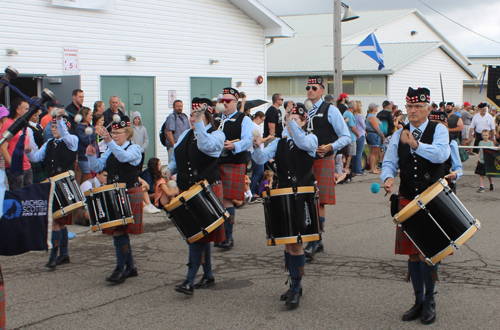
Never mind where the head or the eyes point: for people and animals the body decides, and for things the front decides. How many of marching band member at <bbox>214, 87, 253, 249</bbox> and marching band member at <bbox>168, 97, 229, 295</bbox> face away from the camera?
0

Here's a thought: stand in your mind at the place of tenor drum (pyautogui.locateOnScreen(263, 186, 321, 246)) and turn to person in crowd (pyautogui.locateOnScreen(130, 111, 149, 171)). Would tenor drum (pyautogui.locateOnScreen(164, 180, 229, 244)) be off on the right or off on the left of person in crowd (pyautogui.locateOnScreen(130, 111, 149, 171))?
left

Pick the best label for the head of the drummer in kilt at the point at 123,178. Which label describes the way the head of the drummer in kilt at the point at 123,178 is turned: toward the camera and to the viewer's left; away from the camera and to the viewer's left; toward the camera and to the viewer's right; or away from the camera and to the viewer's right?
toward the camera and to the viewer's left

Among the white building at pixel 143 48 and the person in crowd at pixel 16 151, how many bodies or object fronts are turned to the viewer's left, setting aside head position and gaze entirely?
0

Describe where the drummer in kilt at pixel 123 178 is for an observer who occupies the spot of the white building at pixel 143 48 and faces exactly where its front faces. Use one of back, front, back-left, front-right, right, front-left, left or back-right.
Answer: front-right

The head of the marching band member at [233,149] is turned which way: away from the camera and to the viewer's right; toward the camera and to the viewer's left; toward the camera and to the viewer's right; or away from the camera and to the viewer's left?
toward the camera and to the viewer's left

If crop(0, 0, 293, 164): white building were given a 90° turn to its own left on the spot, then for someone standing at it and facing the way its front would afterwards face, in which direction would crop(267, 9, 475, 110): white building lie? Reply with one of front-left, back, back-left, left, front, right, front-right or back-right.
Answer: front

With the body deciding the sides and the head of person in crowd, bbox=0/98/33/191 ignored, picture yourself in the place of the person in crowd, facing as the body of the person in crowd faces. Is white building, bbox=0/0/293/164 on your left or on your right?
on your left

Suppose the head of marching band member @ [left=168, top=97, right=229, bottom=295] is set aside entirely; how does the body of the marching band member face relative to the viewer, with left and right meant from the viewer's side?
facing the viewer and to the left of the viewer

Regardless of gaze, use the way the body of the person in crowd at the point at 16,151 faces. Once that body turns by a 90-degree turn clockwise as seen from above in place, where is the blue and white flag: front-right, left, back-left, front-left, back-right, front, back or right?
back

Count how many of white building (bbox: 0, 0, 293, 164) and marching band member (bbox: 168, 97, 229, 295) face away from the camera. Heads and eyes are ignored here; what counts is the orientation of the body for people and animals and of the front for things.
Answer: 0

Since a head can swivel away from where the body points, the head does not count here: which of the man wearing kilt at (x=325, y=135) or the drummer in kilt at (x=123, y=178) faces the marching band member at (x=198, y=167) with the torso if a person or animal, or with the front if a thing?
the man wearing kilt

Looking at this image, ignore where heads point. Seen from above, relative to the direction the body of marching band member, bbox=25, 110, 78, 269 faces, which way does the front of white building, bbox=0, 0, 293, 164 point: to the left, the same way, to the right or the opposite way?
to the left

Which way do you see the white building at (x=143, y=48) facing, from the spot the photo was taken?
facing the viewer and to the right of the viewer

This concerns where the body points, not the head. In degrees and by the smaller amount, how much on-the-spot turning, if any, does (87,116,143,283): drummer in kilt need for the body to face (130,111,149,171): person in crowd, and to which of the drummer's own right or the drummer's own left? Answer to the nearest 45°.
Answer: approximately 135° to the drummer's own right

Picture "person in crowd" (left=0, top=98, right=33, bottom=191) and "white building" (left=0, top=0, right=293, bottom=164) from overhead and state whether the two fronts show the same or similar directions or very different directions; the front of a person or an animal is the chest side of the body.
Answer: same or similar directions

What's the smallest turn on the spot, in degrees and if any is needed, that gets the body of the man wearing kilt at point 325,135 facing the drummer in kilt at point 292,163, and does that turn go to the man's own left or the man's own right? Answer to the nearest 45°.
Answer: approximately 45° to the man's own left

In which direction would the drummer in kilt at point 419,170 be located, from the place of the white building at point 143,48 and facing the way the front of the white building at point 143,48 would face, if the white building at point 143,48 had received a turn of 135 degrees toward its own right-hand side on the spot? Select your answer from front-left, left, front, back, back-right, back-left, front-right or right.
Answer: left

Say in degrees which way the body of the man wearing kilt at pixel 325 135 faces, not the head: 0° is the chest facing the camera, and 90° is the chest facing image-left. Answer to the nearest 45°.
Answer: approximately 45°
